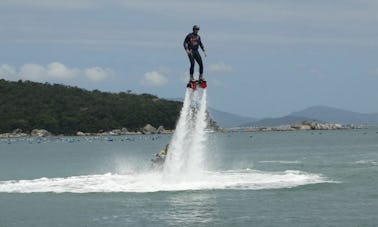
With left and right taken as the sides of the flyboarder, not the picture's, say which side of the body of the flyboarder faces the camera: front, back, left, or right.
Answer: front
